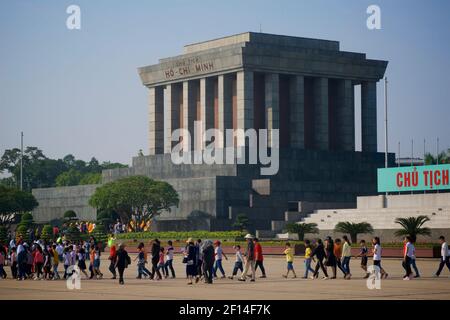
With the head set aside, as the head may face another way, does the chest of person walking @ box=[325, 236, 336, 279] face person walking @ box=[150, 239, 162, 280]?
yes

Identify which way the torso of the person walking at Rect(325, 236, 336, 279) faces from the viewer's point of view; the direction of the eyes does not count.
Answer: to the viewer's left

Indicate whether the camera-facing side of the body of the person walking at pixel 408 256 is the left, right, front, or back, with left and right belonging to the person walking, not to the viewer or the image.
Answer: left

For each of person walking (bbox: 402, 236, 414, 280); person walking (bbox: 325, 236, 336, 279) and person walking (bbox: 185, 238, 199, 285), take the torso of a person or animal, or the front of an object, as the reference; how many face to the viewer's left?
3

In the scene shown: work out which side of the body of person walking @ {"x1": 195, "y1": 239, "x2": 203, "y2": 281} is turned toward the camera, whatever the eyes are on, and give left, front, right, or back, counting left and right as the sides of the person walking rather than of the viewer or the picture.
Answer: left

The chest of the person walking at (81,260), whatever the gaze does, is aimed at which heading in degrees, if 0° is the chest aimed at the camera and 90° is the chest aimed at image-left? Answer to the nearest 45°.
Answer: approximately 90°

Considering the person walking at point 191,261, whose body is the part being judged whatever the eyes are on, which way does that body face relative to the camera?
to the viewer's left

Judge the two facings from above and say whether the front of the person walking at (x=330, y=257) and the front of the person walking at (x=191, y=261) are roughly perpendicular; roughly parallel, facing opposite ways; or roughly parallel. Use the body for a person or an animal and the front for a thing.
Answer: roughly parallel

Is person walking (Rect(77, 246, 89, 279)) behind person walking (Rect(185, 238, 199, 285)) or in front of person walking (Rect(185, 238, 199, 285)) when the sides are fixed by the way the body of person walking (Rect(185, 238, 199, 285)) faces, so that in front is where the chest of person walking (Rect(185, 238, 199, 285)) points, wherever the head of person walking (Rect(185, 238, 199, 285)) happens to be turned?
in front
